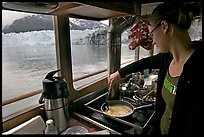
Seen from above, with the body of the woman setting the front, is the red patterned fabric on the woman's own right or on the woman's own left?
on the woman's own right

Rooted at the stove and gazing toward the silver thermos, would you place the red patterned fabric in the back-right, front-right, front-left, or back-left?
back-right

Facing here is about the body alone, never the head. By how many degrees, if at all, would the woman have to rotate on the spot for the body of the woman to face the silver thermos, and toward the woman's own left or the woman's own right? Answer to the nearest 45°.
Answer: approximately 45° to the woman's own right

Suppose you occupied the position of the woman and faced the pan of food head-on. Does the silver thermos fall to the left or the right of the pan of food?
left

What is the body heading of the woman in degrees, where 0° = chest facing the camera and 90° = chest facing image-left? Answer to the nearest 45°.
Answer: approximately 45°

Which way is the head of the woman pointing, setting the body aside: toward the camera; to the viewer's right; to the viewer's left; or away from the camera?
to the viewer's left
